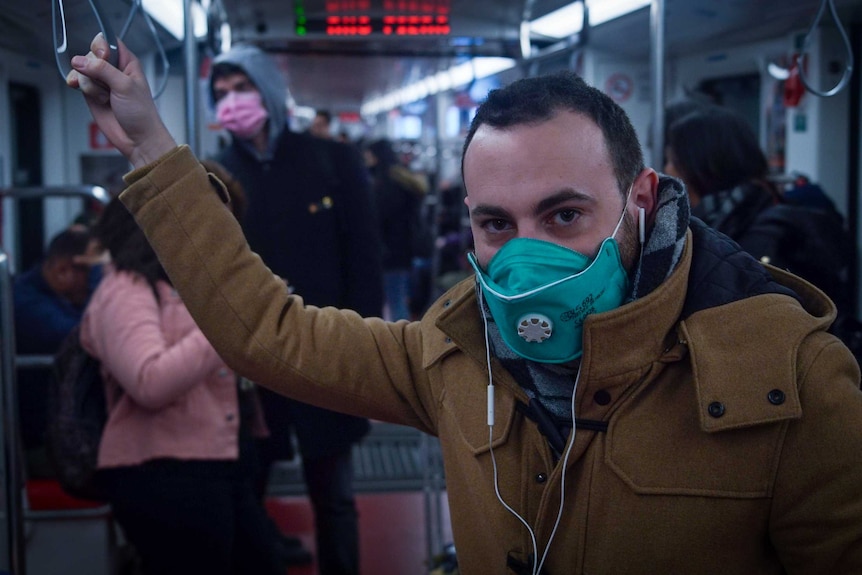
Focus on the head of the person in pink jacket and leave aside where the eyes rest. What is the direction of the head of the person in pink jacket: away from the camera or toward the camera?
away from the camera

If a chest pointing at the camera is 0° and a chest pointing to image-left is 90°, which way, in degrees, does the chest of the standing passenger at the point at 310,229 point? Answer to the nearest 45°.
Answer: approximately 45°

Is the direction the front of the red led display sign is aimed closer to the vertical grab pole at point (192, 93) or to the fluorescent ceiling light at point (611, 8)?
the vertical grab pole

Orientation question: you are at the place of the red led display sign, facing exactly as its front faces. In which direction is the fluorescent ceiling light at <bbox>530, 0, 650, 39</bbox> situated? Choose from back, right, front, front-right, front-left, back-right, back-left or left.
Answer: left

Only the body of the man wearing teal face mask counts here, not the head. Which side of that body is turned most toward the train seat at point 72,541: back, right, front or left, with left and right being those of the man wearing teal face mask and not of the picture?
right

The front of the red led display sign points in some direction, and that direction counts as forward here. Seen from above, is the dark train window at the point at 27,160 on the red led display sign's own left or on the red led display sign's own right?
on the red led display sign's own right

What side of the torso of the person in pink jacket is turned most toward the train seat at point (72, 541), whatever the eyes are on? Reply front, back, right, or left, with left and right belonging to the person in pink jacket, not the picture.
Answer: left

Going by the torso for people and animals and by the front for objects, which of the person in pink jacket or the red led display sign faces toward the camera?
the red led display sign

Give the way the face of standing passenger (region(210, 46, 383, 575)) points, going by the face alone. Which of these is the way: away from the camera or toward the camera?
toward the camera

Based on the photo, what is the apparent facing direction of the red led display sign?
toward the camera

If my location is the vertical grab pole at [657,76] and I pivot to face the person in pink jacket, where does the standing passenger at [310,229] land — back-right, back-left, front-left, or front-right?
front-right
